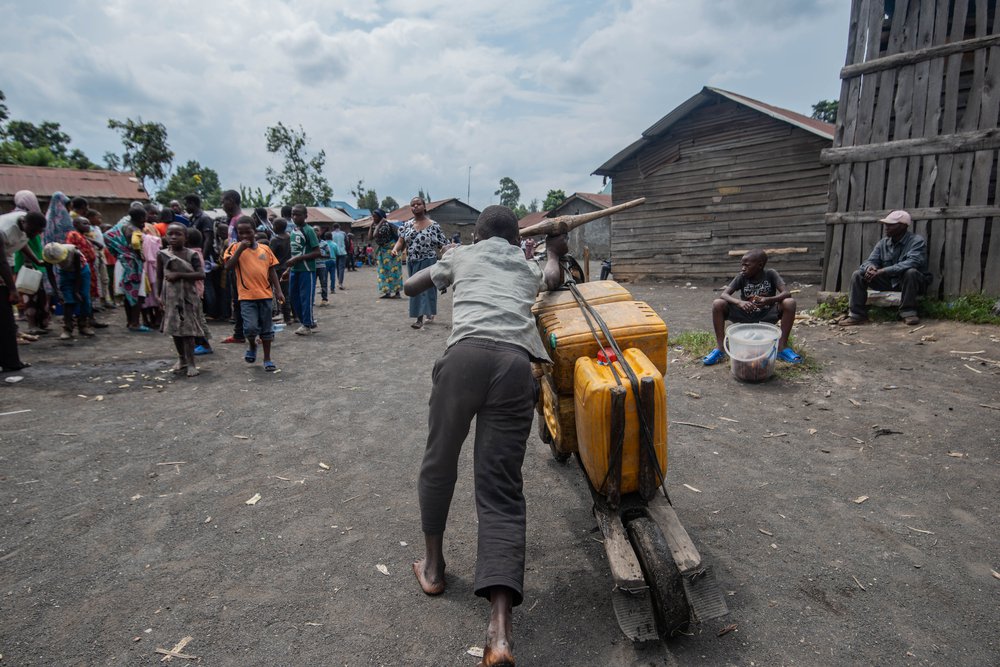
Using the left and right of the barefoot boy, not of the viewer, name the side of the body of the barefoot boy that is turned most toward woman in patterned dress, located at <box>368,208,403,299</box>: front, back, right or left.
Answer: front

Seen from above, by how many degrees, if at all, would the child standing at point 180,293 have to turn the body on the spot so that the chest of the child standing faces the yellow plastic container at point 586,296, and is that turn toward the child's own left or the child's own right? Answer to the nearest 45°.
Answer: approximately 45° to the child's own left

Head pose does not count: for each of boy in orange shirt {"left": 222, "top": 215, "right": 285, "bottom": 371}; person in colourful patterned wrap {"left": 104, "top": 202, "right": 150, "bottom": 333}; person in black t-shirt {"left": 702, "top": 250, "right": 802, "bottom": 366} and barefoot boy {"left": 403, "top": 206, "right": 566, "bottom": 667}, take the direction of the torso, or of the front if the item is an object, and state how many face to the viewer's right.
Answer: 1

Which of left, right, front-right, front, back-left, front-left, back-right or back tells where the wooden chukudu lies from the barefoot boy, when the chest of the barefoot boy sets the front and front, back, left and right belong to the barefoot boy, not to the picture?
right

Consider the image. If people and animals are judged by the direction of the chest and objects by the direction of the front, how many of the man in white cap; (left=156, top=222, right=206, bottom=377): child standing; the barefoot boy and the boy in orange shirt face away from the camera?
1

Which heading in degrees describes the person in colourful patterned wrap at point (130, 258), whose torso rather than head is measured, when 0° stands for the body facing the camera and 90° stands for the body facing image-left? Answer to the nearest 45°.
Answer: approximately 270°

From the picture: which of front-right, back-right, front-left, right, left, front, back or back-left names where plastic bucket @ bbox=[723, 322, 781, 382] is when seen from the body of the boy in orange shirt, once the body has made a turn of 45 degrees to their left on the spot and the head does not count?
front

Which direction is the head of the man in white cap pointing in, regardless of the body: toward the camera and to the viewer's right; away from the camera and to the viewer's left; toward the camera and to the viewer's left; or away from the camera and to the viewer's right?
toward the camera and to the viewer's left

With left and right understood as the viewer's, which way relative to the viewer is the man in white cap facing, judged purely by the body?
facing the viewer and to the left of the viewer

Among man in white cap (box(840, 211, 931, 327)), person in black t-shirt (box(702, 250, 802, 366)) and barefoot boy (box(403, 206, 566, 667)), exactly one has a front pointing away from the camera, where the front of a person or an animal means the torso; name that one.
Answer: the barefoot boy

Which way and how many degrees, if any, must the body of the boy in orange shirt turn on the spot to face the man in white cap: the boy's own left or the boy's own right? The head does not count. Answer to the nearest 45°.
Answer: approximately 90° to the boy's own left

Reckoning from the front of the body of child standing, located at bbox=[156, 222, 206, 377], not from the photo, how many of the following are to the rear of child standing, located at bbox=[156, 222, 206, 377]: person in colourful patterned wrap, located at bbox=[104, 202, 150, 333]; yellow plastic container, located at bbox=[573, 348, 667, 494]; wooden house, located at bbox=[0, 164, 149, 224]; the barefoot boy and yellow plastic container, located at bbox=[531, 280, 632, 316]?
2
